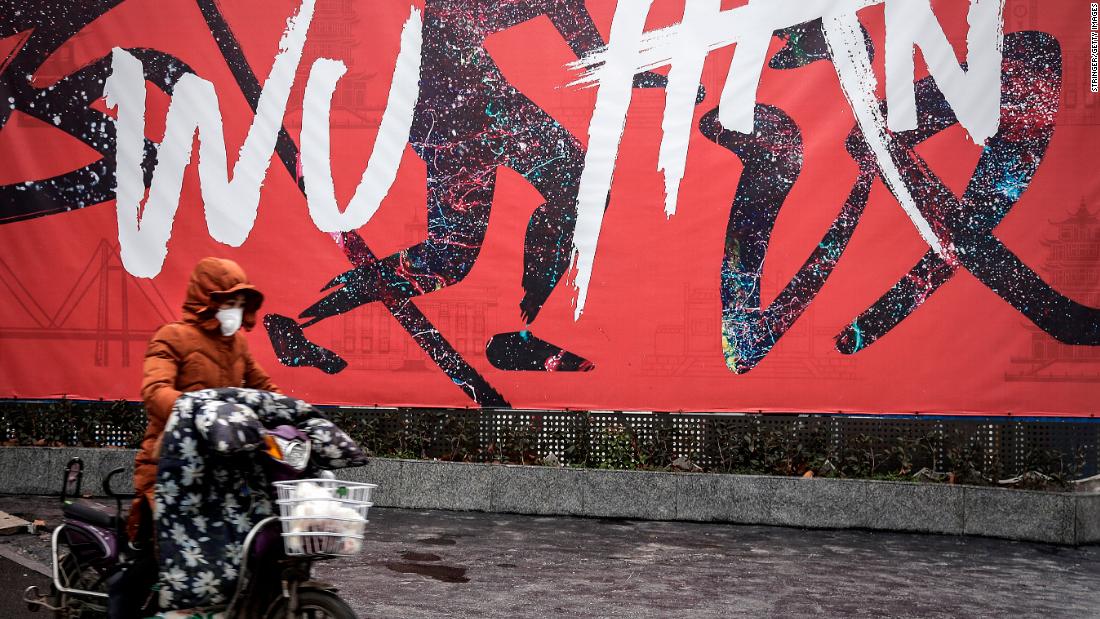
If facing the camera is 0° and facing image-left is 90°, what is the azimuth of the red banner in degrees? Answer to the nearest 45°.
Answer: approximately 0°

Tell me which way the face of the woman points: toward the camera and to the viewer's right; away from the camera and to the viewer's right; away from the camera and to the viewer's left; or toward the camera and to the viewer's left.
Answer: toward the camera and to the viewer's right

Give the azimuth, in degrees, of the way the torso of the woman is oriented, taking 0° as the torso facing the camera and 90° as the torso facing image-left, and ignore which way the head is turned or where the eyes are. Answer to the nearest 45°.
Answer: approximately 315°
